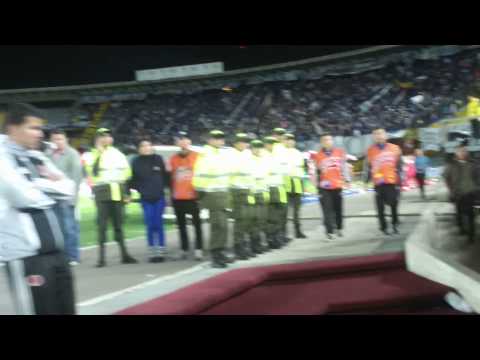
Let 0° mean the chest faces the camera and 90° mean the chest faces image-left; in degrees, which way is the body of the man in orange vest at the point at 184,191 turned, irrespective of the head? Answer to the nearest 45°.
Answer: approximately 0°

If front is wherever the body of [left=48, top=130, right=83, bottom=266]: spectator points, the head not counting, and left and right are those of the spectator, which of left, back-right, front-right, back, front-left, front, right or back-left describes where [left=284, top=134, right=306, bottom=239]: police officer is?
back-left

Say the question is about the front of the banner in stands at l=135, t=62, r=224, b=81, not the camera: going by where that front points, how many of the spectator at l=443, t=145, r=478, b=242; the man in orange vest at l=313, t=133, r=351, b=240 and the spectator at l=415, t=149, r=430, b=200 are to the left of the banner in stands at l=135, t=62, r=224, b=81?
3

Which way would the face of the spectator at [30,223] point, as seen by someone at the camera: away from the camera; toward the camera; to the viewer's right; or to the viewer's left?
to the viewer's right

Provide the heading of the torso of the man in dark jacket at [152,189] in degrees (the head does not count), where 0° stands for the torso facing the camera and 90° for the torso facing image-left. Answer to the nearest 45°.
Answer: approximately 0°

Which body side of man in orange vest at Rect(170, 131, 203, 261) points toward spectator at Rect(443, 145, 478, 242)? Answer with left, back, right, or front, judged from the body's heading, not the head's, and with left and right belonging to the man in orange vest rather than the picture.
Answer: left

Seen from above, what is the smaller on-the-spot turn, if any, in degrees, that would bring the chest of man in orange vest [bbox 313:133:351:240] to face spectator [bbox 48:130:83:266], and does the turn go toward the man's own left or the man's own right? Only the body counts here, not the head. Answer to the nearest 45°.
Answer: approximately 45° to the man's own right
